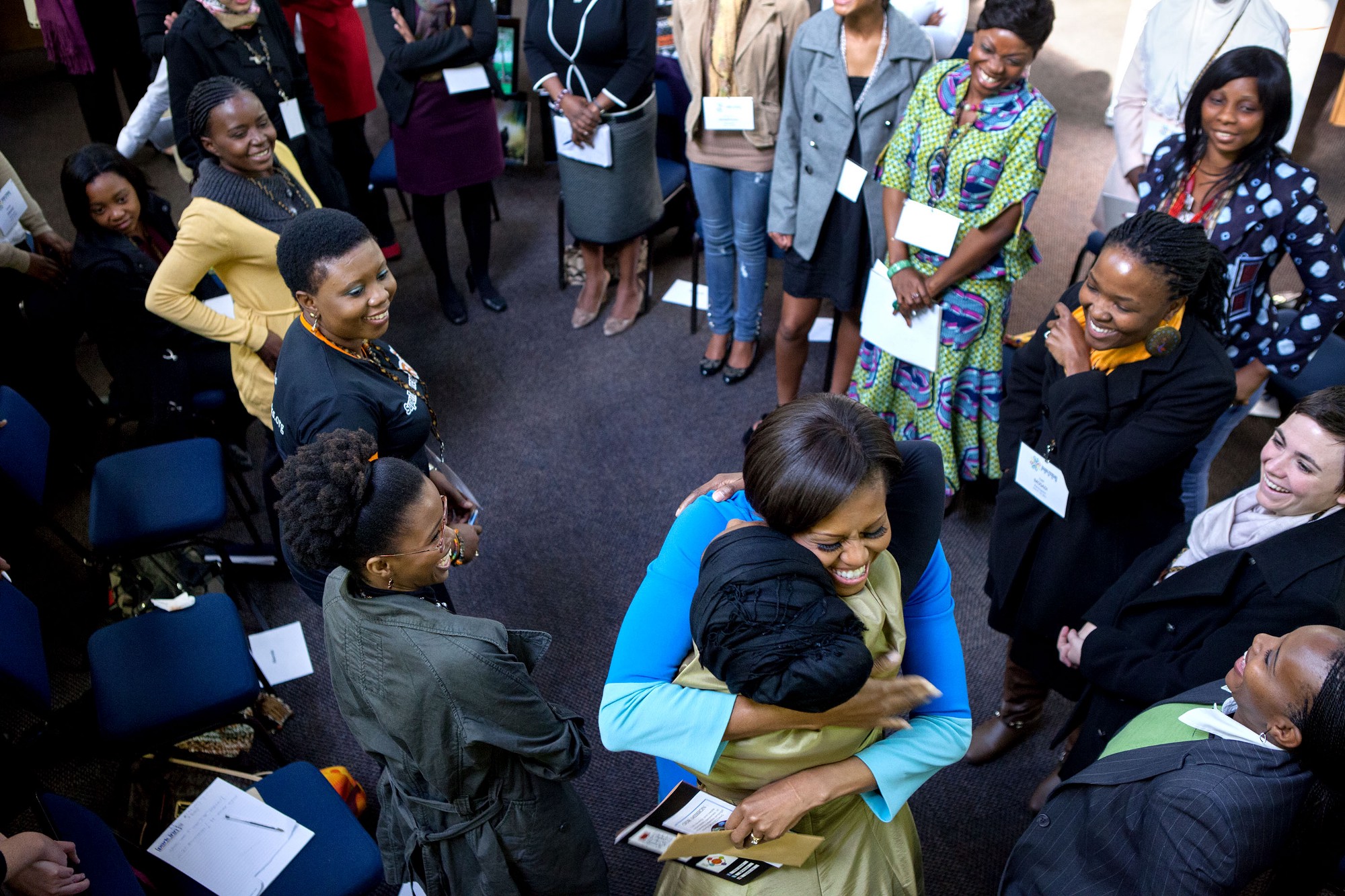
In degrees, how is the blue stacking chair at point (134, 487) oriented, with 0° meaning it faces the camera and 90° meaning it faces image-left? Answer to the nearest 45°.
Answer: approximately 270°

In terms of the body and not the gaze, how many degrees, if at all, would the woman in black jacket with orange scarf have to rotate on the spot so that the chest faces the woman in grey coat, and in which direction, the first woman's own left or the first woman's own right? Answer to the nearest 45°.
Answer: approximately 90° to the first woman's own right

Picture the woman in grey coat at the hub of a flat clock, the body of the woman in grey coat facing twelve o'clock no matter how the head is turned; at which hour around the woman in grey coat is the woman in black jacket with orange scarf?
The woman in black jacket with orange scarf is roughly at 11 o'clock from the woman in grey coat.

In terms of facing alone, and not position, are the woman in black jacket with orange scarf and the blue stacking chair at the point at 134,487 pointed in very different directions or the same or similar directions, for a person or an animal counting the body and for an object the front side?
very different directions

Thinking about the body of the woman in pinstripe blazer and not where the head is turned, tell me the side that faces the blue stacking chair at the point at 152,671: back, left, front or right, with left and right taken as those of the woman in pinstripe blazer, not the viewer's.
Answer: front

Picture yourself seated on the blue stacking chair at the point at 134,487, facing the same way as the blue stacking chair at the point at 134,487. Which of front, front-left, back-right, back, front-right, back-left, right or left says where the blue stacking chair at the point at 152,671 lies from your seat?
right

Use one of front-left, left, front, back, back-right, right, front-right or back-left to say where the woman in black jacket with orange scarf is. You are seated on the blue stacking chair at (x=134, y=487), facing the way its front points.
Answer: front-right

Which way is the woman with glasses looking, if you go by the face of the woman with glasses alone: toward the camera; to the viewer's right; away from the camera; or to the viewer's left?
to the viewer's right

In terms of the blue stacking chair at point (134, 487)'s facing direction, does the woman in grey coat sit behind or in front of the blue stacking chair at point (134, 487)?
in front

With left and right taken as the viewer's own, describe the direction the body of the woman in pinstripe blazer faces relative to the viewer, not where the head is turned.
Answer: facing to the left of the viewer

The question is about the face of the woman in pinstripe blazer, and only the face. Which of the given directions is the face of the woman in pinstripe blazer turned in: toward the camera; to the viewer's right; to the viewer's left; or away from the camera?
to the viewer's left

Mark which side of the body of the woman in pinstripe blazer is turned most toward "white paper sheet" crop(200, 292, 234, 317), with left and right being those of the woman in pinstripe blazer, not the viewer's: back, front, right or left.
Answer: front

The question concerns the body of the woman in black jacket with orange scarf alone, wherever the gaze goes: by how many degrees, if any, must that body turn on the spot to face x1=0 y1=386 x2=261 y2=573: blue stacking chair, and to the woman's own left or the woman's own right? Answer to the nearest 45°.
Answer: approximately 45° to the woman's own right

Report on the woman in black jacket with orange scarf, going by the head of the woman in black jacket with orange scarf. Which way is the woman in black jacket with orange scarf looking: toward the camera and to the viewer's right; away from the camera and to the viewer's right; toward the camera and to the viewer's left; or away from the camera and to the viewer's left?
toward the camera and to the viewer's left
